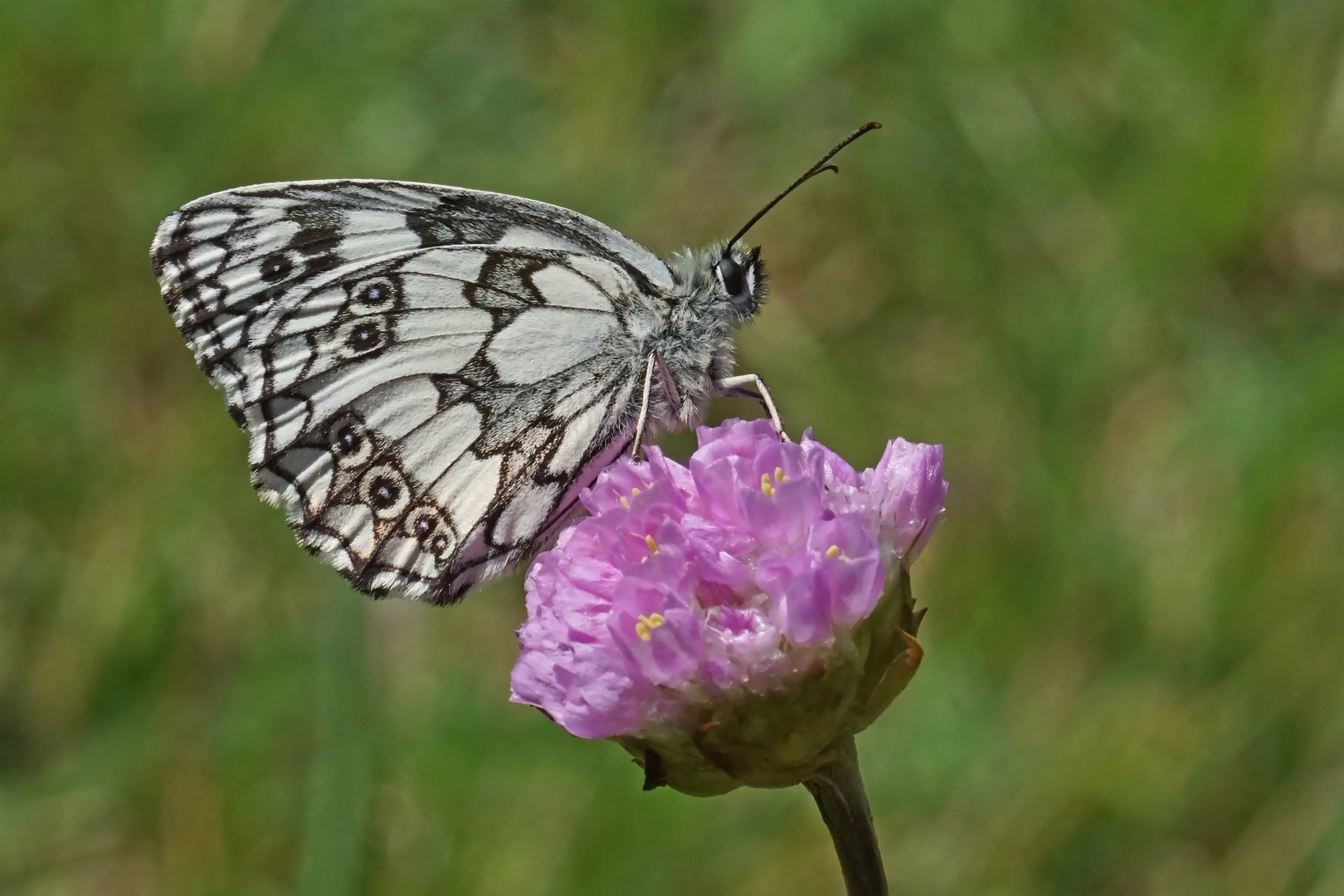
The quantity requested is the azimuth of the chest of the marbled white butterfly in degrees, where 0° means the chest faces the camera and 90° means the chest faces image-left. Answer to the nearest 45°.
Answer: approximately 270°
